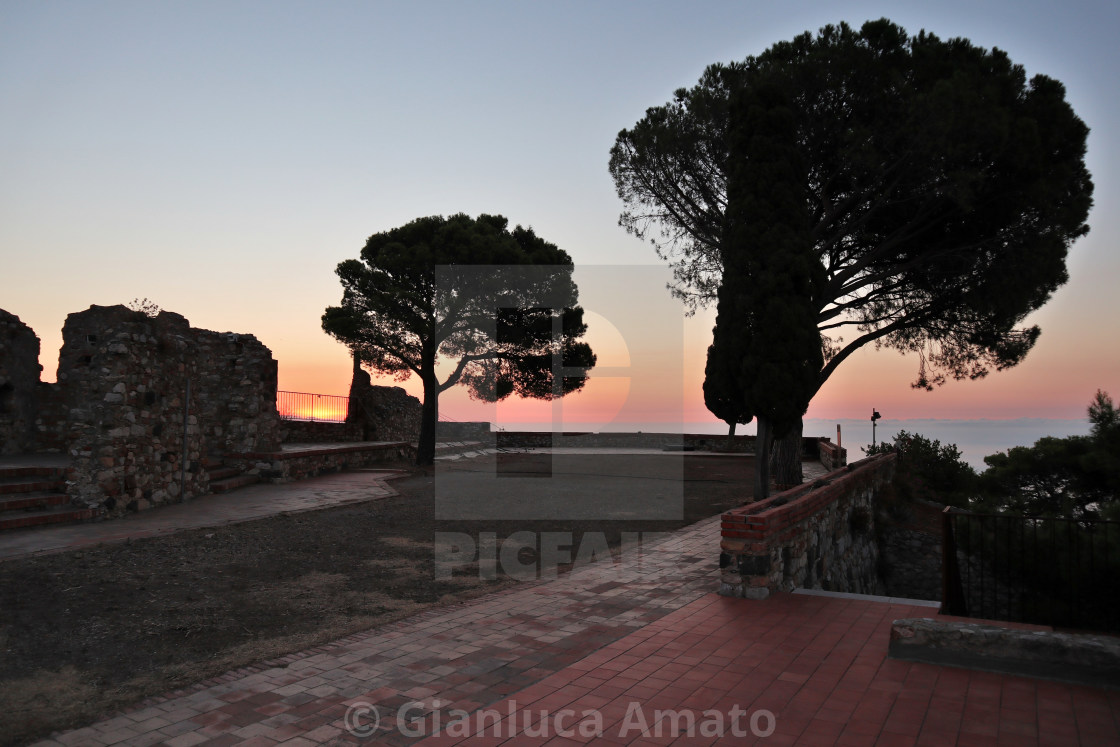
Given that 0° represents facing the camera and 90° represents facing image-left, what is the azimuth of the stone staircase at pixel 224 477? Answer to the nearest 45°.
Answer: approximately 315°

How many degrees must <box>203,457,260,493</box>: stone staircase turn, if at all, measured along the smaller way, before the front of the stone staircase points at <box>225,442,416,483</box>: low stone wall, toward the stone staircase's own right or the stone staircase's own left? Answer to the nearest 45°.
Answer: approximately 90° to the stone staircase's own left

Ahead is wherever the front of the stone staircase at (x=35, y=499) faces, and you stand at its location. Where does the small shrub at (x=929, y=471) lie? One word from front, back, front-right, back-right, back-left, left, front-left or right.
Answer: front-left

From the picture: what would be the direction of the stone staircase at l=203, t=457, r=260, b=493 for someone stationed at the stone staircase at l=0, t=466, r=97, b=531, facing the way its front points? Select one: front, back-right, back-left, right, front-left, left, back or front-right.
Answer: left

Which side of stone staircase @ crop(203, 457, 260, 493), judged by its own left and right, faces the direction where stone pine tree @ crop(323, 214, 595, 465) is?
left

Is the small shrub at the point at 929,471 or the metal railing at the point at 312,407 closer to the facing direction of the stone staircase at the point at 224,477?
the small shrub

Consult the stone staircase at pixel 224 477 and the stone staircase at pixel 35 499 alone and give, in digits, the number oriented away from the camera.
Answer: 0

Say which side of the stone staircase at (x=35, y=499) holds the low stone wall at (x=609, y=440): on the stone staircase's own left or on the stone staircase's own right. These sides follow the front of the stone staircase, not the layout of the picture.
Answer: on the stone staircase's own left

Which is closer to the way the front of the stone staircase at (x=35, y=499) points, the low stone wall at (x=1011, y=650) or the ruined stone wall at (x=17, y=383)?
the low stone wall

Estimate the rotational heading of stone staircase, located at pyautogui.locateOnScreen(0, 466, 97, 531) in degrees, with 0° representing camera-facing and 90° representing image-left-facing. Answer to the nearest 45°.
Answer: approximately 315°
